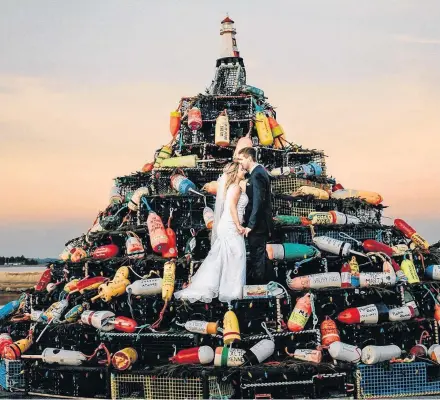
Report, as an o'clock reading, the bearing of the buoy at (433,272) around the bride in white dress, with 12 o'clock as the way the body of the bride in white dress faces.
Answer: The buoy is roughly at 11 o'clock from the bride in white dress.

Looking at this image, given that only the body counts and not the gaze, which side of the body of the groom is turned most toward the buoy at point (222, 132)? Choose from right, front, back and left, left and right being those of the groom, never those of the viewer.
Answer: right

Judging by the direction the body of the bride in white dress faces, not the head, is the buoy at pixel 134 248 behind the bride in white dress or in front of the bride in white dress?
behind

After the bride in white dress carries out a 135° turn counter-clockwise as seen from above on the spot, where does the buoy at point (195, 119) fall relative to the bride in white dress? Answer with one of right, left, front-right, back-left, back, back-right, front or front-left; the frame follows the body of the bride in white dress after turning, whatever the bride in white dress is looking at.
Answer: front-right

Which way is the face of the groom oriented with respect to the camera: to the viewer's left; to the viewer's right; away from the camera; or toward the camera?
to the viewer's left

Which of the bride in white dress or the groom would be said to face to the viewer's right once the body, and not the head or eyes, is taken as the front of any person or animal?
the bride in white dress

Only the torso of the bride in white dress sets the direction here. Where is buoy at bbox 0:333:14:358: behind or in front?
behind

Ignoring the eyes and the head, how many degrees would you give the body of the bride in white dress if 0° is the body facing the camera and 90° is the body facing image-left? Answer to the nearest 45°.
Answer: approximately 270°

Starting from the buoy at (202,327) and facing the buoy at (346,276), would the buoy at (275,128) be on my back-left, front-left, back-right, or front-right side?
front-left

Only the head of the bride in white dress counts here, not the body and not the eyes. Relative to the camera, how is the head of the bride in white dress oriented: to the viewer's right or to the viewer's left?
to the viewer's right

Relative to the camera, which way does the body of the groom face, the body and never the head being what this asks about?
to the viewer's left

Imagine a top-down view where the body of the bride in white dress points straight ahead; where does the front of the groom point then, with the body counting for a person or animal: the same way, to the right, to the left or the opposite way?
the opposite way

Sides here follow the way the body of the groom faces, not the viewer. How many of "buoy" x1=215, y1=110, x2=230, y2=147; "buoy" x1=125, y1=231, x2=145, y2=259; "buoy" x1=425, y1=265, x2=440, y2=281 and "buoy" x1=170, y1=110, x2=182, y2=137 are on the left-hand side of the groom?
0

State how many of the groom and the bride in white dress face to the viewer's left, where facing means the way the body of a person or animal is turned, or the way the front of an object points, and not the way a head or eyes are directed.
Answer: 1
